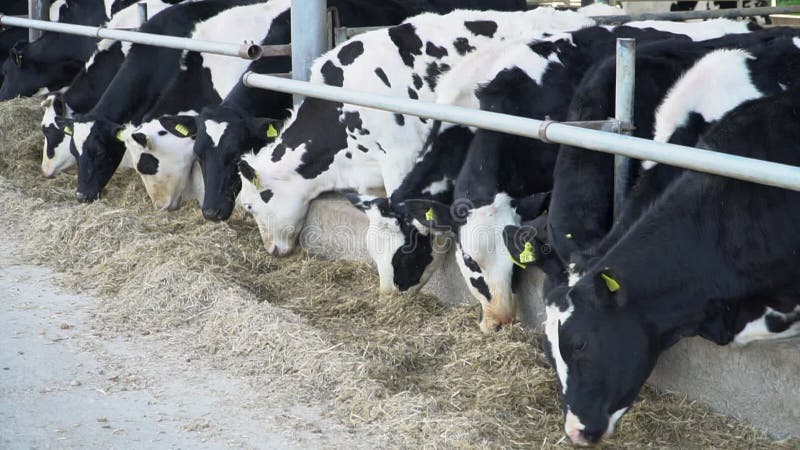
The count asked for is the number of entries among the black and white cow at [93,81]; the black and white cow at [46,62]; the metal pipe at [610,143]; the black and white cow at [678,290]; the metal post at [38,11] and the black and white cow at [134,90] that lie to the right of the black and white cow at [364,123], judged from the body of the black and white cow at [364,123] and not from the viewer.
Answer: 4

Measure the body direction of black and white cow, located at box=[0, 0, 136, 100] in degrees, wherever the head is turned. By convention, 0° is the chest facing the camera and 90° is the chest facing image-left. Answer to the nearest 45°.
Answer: approximately 45°

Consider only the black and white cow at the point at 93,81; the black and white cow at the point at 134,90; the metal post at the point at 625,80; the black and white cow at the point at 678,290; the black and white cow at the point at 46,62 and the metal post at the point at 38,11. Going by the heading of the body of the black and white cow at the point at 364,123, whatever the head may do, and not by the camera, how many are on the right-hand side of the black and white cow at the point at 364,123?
4

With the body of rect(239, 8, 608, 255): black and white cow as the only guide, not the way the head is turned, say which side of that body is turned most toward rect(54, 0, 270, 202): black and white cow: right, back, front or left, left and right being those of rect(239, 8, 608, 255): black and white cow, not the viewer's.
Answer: right

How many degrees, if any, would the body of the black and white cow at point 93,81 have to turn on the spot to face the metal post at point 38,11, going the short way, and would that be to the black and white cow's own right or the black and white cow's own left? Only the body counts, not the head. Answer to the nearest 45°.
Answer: approximately 135° to the black and white cow's own right

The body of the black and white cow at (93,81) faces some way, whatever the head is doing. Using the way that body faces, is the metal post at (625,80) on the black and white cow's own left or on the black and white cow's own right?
on the black and white cow's own left

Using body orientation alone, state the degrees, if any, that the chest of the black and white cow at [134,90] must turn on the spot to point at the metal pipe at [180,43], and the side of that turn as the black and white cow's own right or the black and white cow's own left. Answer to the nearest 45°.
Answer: approximately 45° to the black and white cow's own left

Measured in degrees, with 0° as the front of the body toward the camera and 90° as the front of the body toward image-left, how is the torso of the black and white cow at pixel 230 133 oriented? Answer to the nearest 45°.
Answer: approximately 45°
